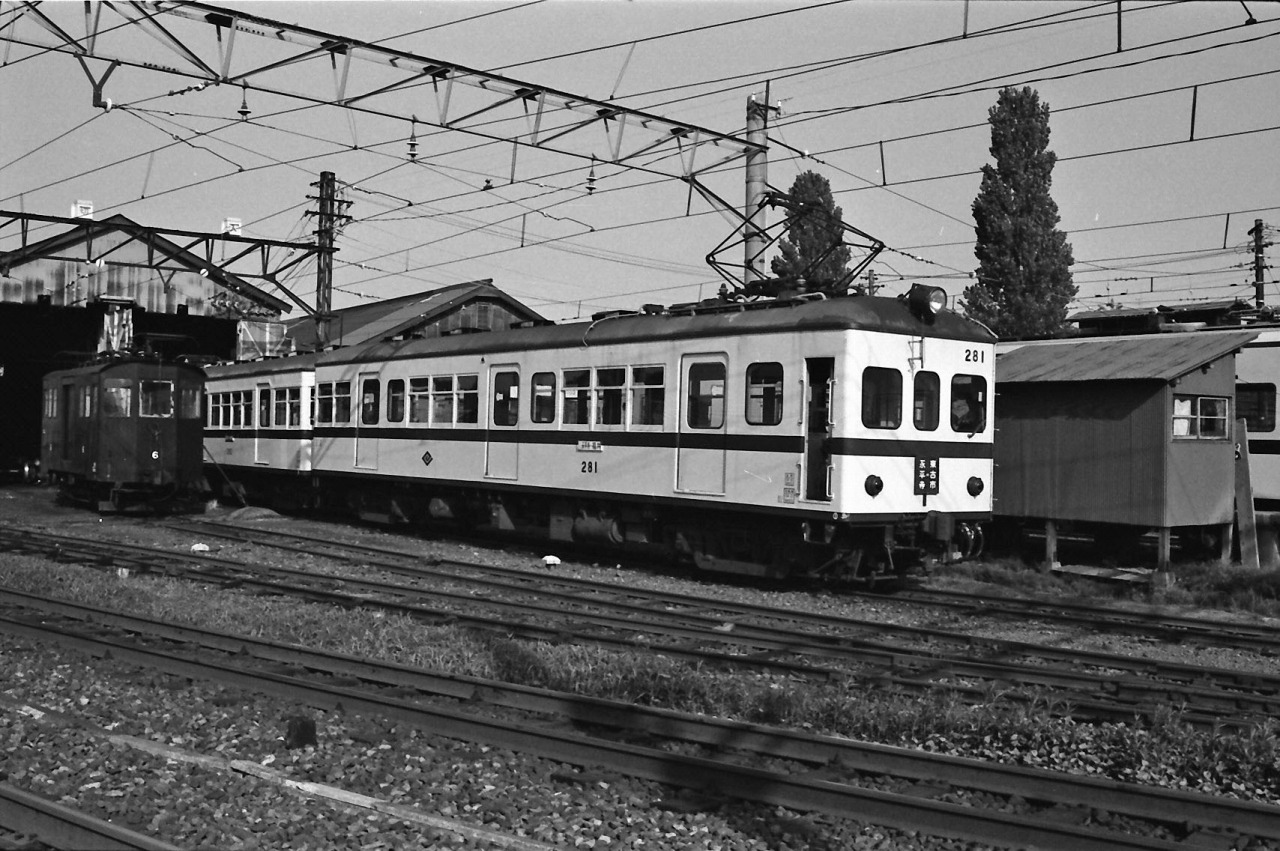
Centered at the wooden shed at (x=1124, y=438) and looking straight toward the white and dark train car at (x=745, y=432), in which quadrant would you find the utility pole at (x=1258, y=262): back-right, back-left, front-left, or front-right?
back-right

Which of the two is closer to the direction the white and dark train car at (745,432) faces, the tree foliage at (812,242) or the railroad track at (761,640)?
the railroad track

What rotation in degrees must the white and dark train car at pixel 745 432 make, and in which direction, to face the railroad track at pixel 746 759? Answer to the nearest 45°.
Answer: approximately 45° to its right

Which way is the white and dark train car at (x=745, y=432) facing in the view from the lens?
facing the viewer and to the right of the viewer

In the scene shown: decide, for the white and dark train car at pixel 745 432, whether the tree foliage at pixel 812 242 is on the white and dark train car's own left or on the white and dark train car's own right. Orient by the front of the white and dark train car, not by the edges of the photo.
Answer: on the white and dark train car's own left

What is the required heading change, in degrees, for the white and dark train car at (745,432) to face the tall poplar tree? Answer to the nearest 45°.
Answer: approximately 90° to its left
